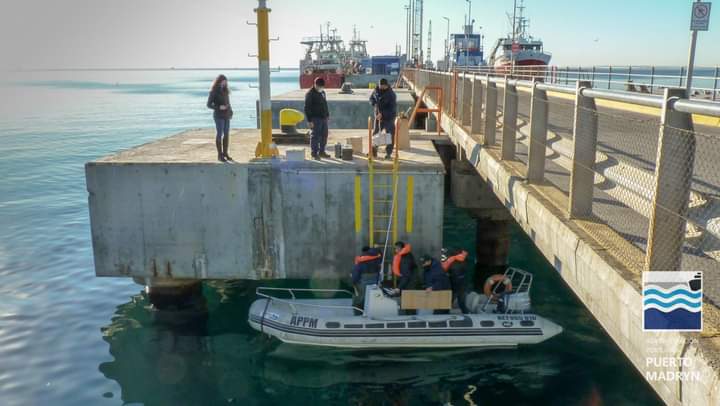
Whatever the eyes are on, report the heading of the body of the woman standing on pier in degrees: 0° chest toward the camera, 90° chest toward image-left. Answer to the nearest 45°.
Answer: approximately 315°

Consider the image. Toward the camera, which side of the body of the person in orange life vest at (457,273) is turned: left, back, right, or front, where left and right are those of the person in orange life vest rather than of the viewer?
left

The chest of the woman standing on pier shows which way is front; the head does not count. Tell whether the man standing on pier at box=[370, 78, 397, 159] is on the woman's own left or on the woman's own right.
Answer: on the woman's own left

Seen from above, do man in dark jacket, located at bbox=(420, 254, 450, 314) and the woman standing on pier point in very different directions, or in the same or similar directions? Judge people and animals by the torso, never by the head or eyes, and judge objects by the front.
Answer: very different directions

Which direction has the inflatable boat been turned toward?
to the viewer's left

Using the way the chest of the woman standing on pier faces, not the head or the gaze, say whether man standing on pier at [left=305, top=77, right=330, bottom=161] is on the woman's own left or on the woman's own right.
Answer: on the woman's own left
